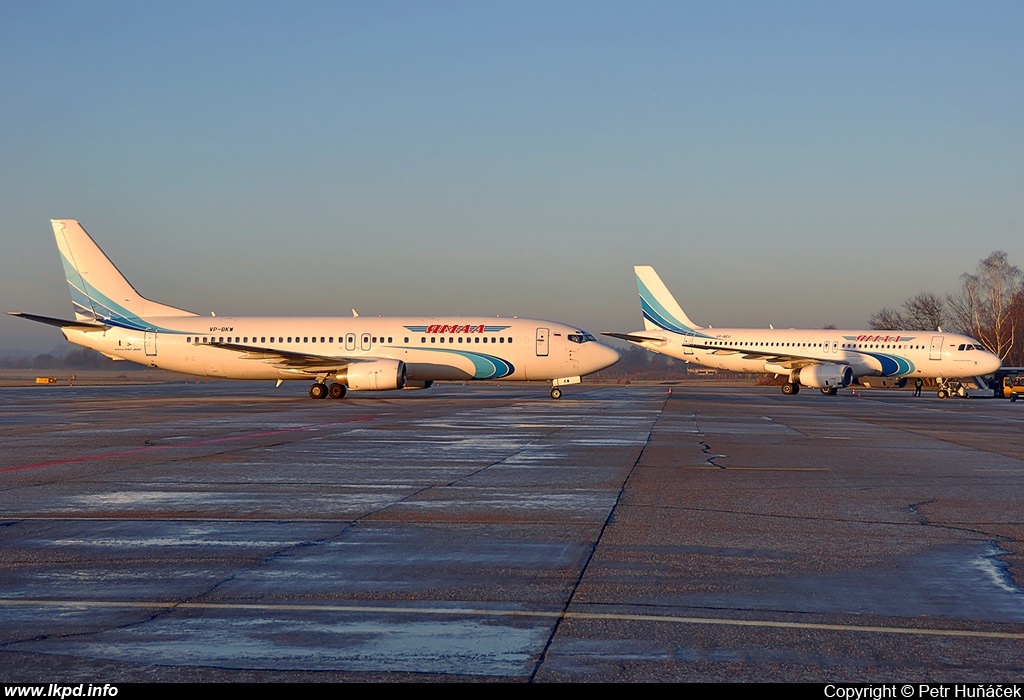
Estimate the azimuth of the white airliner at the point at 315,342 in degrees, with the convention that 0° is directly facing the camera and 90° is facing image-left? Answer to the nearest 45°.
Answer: approximately 270°
